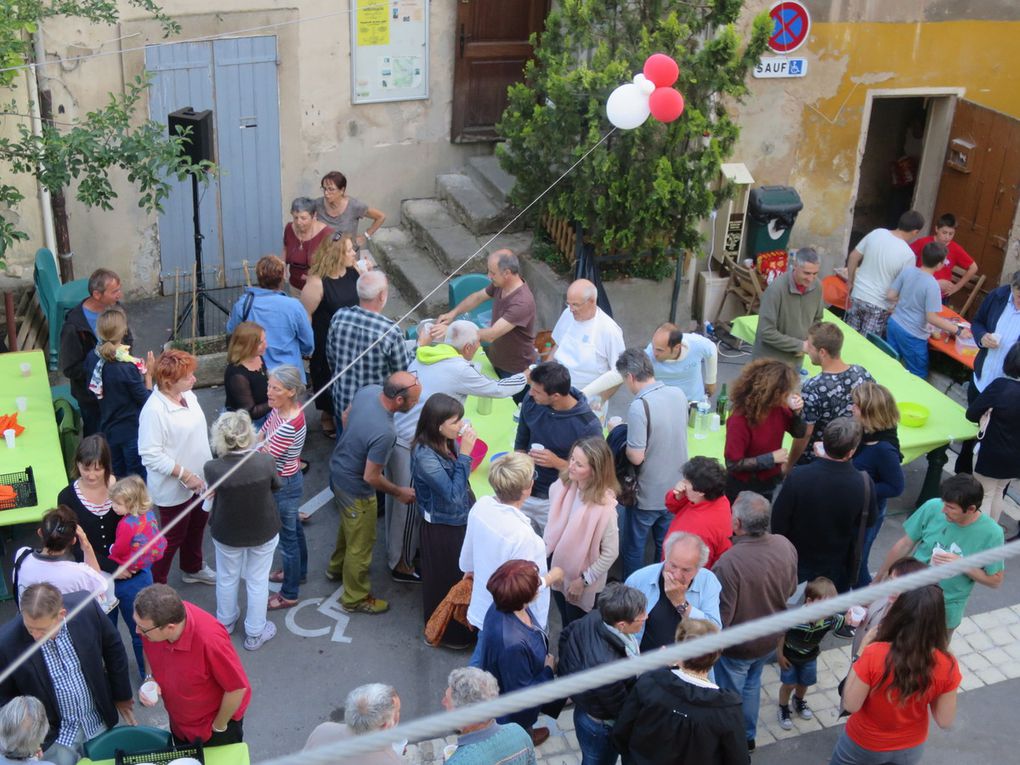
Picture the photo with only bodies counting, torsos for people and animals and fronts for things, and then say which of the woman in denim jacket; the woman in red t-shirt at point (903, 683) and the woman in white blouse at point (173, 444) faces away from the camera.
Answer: the woman in red t-shirt

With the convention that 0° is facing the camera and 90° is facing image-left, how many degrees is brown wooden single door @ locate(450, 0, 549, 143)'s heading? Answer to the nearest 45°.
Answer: approximately 0°

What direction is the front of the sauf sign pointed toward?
toward the camera

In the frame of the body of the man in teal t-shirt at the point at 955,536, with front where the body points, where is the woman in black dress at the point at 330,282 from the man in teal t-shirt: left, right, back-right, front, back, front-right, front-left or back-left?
front-right

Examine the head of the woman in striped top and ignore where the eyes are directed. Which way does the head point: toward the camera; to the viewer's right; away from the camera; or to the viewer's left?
to the viewer's left

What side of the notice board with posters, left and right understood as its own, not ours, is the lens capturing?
front

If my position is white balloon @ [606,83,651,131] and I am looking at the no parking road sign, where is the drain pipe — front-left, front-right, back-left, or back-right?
back-left

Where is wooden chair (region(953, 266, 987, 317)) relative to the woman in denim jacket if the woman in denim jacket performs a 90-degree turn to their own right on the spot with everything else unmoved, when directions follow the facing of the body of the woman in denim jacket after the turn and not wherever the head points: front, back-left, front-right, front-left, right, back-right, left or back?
back-left

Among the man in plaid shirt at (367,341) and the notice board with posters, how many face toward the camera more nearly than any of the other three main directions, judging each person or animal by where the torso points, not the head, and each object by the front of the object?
1

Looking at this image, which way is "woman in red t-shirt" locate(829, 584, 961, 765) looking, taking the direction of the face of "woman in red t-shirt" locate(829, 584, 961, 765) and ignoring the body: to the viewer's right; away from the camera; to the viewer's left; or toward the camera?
away from the camera

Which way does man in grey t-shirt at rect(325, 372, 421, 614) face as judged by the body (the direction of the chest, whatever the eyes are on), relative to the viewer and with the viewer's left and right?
facing to the right of the viewer

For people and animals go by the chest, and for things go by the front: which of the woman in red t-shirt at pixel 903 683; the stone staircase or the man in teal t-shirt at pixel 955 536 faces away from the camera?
the woman in red t-shirt

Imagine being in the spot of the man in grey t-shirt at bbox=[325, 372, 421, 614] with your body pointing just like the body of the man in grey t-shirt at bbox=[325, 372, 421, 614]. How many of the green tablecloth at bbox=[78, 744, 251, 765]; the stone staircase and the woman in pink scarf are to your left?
1

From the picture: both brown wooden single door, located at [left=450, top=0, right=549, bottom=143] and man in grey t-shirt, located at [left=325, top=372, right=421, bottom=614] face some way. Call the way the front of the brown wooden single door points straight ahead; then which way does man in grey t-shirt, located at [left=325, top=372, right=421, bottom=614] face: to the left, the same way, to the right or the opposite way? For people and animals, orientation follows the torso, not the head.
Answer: to the left

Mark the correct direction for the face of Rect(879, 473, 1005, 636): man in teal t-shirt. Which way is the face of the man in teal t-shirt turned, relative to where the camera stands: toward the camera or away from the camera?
toward the camera

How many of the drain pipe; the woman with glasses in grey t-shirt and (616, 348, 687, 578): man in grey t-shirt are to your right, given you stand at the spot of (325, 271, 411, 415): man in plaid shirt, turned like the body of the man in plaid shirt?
1

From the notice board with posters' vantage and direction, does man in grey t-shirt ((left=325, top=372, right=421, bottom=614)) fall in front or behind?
in front

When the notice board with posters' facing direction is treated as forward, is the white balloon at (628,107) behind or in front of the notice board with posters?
in front

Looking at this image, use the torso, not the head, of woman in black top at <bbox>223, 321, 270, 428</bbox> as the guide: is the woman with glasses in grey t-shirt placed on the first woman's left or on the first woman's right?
on the first woman's left

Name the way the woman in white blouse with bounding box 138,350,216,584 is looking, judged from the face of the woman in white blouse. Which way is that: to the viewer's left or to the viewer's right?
to the viewer's right
